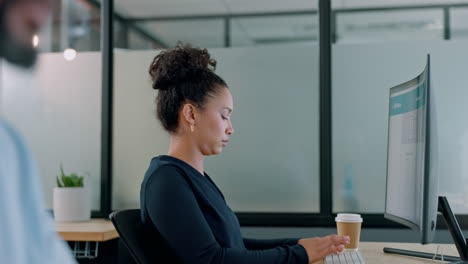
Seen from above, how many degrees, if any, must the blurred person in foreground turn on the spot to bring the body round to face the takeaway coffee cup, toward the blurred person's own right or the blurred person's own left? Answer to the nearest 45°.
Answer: approximately 45° to the blurred person's own left

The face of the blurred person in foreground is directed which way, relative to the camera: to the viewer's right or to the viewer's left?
to the viewer's right

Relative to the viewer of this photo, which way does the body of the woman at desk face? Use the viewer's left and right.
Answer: facing to the right of the viewer

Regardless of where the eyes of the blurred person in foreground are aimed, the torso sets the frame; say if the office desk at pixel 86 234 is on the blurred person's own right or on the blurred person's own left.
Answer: on the blurred person's own left

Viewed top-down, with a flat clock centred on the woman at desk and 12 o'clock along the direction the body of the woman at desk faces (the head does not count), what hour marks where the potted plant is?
The potted plant is roughly at 8 o'clock from the woman at desk.

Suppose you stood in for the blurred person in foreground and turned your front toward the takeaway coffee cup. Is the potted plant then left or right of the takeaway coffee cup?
left

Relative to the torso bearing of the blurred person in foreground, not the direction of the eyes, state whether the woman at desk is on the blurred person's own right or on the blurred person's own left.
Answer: on the blurred person's own left

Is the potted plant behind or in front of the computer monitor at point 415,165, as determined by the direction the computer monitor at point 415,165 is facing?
in front

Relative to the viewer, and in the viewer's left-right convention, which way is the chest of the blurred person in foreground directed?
facing to the right of the viewer

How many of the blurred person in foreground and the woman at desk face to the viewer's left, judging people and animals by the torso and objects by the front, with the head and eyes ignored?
0

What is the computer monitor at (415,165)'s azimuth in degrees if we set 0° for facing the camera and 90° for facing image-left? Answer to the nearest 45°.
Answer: approximately 90°

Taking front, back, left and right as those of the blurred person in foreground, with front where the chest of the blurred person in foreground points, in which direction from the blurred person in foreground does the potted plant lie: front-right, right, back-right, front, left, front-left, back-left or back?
left

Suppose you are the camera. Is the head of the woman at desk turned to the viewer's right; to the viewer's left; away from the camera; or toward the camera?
to the viewer's right
